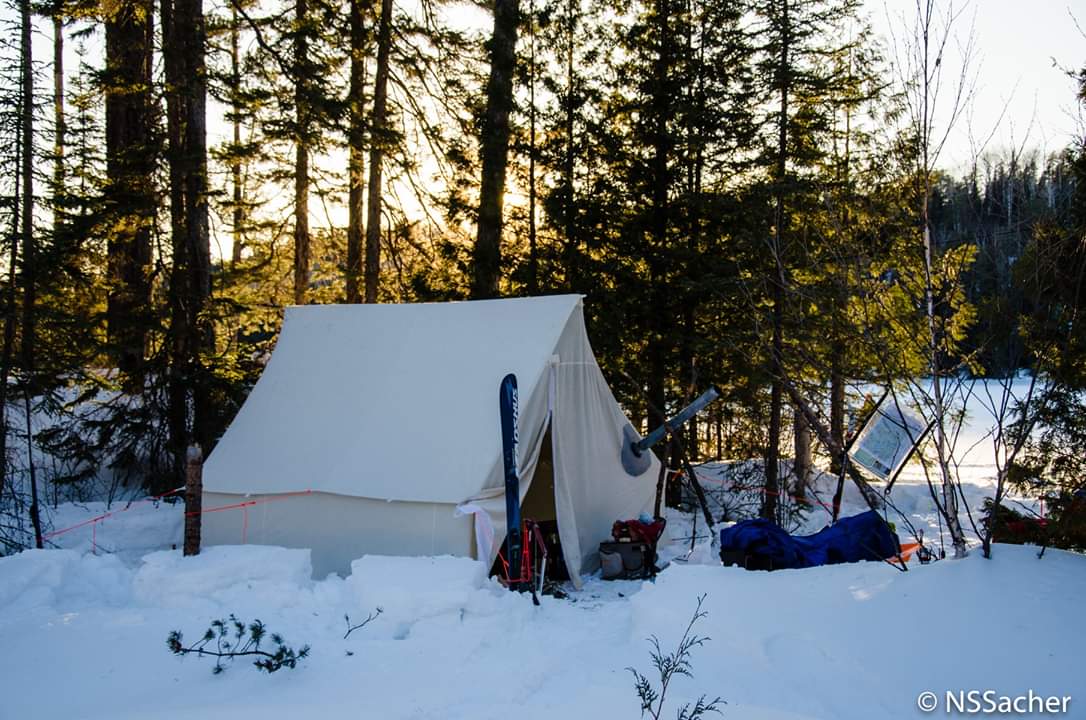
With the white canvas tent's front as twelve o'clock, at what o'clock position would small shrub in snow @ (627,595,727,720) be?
The small shrub in snow is roughly at 1 o'clock from the white canvas tent.

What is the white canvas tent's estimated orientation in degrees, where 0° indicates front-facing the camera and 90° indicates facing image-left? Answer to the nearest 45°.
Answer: approximately 315°

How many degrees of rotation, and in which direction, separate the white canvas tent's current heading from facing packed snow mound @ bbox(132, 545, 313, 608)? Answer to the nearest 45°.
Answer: approximately 90° to its right

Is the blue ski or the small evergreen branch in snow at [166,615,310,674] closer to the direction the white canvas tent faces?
the blue ski

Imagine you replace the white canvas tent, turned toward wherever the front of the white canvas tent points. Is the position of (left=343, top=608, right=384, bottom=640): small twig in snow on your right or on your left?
on your right

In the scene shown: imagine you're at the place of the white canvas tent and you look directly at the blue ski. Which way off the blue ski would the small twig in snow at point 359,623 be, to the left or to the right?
right
